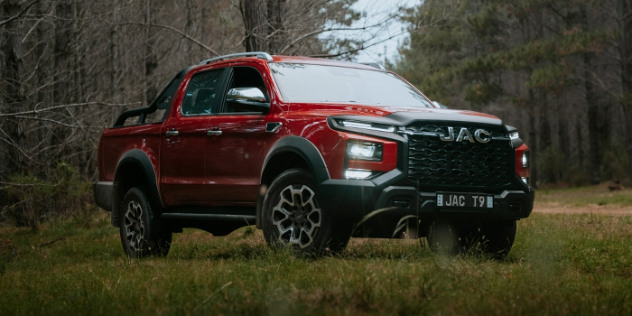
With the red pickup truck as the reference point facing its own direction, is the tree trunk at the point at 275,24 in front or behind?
behind

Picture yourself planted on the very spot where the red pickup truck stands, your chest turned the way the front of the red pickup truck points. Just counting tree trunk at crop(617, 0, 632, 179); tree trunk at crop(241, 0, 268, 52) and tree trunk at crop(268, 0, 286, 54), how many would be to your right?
0

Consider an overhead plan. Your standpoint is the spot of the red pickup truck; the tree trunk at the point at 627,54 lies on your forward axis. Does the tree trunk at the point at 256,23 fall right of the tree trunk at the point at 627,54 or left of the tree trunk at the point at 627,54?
left

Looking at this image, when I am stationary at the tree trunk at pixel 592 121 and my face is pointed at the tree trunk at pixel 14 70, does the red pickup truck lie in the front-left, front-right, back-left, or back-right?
front-left

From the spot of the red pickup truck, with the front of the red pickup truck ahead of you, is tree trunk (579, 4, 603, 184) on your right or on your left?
on your left

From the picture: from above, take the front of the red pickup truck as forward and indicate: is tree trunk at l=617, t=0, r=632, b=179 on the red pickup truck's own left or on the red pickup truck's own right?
on the red pickup truck's own left

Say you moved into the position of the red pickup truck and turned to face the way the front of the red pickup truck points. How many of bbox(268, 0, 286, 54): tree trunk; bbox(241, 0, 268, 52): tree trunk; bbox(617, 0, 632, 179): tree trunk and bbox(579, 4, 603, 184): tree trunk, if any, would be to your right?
0

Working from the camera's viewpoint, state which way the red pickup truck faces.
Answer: facing the viewer and to the right of the viewer

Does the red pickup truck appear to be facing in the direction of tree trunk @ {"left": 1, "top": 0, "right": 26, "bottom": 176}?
no

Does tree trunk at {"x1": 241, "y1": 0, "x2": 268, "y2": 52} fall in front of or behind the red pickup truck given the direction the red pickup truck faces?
behind
